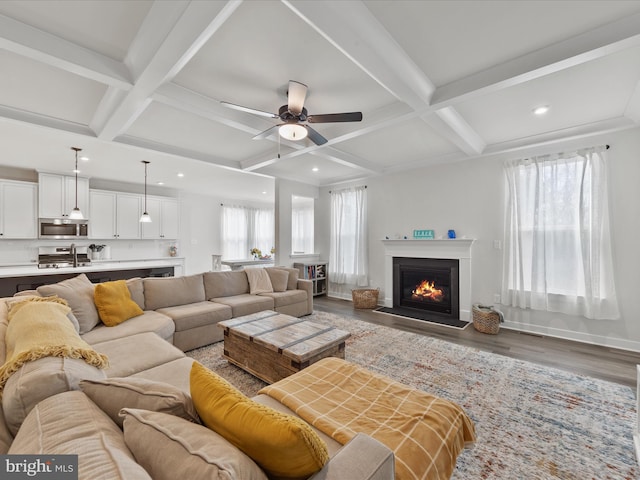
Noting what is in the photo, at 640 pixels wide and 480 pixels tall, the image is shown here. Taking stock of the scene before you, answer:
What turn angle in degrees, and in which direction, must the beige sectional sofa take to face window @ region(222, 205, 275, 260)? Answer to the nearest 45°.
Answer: approximately 90° to its left

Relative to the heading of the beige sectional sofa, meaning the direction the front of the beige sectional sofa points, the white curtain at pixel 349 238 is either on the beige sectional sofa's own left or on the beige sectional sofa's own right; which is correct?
on the beige sectional sofa's own left

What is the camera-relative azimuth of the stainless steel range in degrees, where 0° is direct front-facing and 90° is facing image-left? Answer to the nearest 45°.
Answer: approximately 0°

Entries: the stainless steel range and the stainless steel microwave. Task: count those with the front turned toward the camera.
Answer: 2

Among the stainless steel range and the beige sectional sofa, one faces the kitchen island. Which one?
the stainless steel range

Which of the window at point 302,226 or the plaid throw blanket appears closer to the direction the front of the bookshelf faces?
the plaid throw blanket

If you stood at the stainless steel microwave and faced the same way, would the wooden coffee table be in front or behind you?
in front

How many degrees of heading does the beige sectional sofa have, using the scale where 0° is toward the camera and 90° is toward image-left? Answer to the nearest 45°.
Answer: approximately 270°

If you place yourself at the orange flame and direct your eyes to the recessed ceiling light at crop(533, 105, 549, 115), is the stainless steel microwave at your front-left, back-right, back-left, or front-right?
back-right

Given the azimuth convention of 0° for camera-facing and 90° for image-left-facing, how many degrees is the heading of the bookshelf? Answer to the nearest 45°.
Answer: approximately 315°
